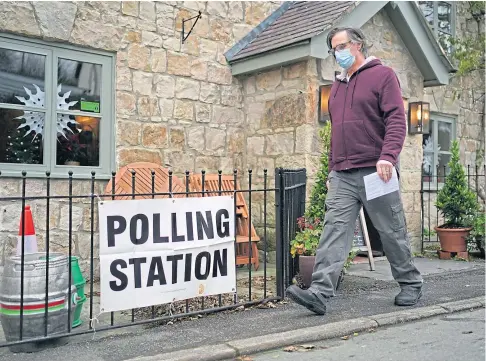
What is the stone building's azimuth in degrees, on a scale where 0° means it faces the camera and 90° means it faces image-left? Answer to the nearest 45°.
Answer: approximately 315°

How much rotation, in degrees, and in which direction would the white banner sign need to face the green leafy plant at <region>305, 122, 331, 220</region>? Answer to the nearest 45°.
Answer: approximately 90° to its left

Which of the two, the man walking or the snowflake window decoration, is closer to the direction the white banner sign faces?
the man walking

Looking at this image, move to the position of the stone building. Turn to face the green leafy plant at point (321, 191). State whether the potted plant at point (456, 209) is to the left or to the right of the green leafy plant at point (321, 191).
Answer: left

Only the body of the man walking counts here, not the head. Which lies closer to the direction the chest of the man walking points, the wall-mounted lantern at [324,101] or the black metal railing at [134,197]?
the black metal railing

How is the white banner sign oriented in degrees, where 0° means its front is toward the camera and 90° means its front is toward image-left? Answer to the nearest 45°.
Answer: approximately 315°

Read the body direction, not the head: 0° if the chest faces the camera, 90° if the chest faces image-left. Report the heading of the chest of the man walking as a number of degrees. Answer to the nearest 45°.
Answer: approximately 45°

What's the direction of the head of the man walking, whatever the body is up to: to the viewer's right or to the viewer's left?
to the viewer's left

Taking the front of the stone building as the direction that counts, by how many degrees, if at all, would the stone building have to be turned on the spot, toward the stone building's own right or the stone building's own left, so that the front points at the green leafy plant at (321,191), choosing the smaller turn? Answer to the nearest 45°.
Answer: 0° — it already faces it

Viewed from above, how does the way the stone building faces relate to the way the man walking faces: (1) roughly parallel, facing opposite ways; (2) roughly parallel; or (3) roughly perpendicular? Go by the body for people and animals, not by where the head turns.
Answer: roughly perpendicular

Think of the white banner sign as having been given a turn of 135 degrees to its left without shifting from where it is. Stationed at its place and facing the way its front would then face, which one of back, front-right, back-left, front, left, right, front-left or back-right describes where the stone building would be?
front

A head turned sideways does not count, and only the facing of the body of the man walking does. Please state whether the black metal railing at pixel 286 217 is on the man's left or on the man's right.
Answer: on the man's right
